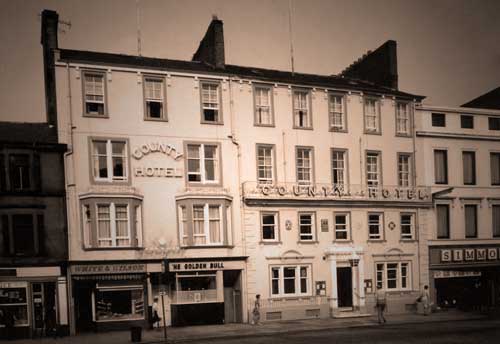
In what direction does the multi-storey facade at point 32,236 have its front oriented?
toward the camera

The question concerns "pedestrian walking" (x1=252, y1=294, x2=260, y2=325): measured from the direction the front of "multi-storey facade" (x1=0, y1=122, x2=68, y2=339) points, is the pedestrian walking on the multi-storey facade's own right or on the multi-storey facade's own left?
on the multi-storey facade's own left
